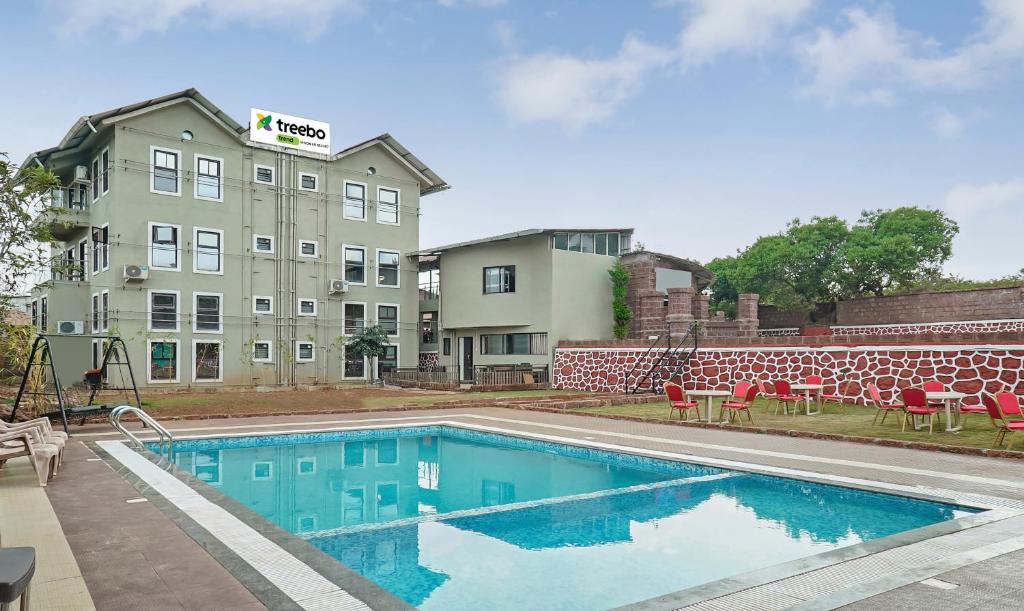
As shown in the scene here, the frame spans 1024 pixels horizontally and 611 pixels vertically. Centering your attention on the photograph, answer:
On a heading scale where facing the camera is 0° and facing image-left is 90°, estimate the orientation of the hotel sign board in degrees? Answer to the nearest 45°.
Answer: approximately 315°

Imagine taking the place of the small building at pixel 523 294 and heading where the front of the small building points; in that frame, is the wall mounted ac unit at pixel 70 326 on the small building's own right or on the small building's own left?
on the small building's own right

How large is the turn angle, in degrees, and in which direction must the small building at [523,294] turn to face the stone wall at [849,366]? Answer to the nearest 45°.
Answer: approximately 45° to its left

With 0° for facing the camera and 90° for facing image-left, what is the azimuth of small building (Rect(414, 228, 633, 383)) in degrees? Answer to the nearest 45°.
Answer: approximately 0°

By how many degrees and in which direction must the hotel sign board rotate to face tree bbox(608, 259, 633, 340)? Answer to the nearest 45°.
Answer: approximately 45° to its left

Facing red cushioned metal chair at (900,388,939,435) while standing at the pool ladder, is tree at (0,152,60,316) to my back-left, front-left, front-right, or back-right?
back-left

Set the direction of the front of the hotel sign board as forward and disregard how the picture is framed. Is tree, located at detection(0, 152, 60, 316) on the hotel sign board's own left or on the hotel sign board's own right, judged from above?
on the hotel sign board's own right

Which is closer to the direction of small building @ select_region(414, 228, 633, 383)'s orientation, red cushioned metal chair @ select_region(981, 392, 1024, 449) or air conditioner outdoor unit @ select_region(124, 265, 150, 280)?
the red cushioned metal chair

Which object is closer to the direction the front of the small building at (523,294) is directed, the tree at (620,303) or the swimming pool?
the swimming pool
